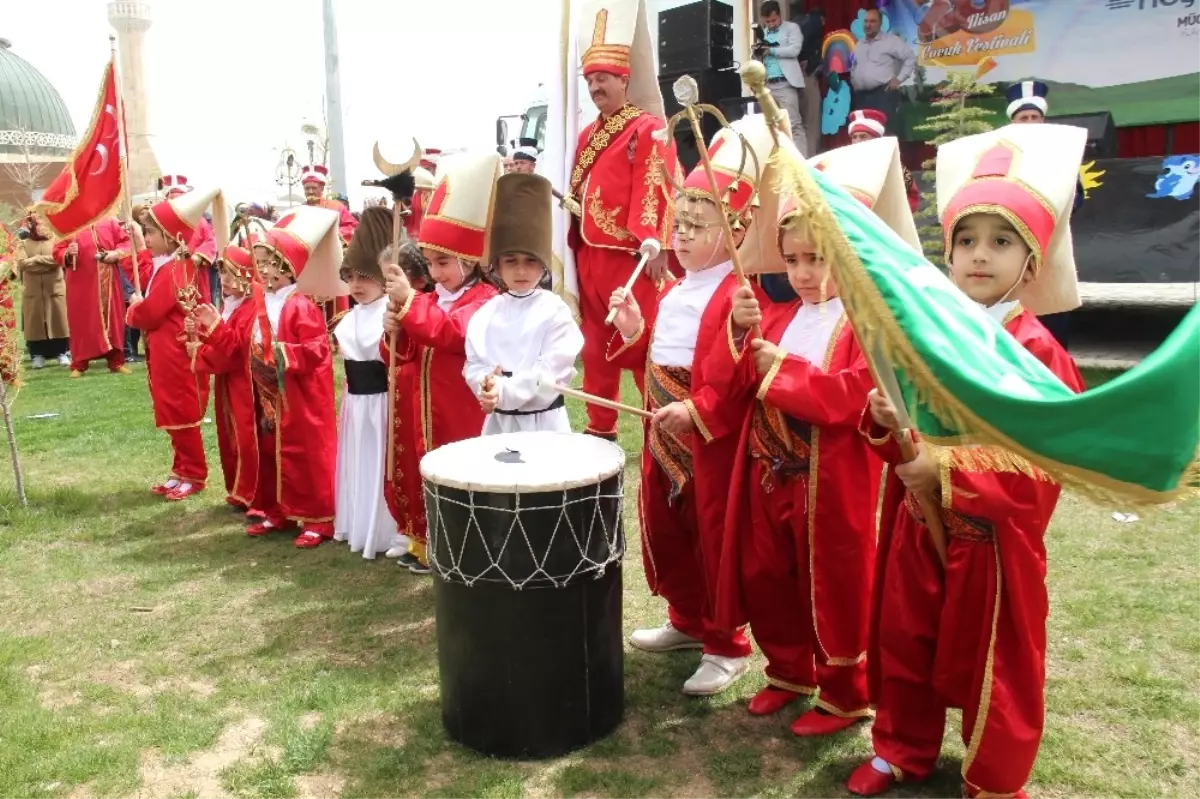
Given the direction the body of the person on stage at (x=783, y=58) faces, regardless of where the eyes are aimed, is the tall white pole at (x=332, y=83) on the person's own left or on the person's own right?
on the person's own right

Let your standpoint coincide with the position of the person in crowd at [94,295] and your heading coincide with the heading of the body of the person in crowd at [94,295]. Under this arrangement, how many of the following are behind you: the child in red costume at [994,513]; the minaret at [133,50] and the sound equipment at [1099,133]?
1

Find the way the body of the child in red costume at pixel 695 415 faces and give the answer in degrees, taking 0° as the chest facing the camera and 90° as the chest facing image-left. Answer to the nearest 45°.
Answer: approximately 45°

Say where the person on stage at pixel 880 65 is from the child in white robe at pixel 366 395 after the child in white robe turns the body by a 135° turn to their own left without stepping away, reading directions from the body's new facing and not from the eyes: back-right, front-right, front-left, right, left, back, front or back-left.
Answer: front-left

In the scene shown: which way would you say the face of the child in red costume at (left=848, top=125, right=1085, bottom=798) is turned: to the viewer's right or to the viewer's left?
to the viewer's left

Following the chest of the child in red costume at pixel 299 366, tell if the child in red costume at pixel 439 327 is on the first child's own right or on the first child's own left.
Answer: on the first child's own left

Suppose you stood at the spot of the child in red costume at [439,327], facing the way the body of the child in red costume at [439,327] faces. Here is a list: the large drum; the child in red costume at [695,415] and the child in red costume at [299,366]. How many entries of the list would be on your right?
1

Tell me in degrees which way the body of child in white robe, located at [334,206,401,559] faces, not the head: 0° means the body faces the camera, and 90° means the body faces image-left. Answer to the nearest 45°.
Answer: approximately 45°

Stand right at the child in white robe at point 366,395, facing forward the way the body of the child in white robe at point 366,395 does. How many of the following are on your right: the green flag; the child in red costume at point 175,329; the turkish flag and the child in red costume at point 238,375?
3

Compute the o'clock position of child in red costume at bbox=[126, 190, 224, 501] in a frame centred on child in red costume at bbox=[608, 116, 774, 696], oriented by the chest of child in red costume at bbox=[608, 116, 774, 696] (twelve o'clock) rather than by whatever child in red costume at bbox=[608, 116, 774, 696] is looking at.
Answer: child in red costume at bbox=[126, 190, 224, 501] is roughly at 3 o'clock from child in red costume at bbox=[608, 116, 774, 696].

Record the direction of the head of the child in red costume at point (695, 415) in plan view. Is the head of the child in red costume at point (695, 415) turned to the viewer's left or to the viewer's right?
to the viewer's left

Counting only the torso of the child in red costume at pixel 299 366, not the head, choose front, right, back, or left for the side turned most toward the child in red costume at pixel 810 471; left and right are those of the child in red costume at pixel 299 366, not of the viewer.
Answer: left

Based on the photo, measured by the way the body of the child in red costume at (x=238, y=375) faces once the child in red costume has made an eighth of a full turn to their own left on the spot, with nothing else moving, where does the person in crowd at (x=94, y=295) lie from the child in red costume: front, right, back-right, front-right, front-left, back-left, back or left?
back

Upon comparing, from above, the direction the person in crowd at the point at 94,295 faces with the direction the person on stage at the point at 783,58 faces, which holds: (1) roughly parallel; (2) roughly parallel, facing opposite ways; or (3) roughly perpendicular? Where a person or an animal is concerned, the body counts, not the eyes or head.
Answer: roughly perpendicular
